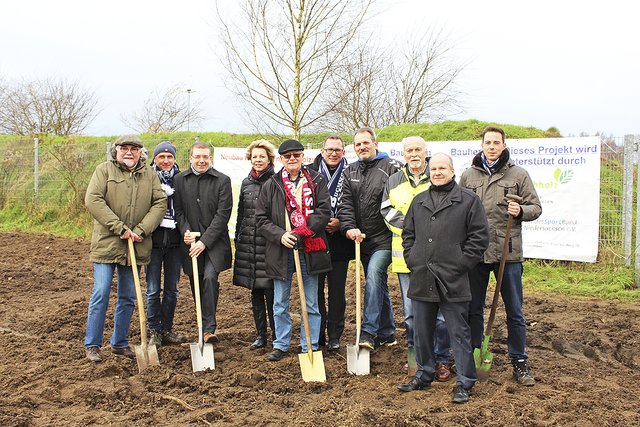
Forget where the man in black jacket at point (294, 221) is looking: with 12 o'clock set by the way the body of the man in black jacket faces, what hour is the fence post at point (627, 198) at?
The fence post is roughly at 8 o'clock from the man in black jacket.

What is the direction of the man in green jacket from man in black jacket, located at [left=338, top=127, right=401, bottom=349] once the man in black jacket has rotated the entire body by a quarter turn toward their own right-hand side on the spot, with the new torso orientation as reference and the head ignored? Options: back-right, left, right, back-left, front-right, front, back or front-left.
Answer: front-left

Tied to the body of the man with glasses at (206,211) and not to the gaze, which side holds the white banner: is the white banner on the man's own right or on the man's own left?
on the man's own left

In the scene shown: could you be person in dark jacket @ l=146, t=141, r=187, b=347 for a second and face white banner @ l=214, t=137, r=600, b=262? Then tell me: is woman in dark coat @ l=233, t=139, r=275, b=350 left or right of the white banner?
right

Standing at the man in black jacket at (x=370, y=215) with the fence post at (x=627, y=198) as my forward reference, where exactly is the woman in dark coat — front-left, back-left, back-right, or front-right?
back-left

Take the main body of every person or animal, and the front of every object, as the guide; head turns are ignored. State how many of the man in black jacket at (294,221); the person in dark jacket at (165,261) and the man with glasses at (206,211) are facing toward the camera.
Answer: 3

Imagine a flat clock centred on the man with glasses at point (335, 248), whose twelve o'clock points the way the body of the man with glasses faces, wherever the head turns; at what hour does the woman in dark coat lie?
The woman in dark coat is roughly at 3 o'clock from the man with glasses.

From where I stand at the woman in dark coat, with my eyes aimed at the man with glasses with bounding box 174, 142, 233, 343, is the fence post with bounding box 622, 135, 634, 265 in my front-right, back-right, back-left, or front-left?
back-right

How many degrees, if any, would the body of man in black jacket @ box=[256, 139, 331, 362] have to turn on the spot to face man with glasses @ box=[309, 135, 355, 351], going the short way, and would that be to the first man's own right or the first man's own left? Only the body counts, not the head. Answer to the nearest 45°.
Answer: approximately 135° to the first man's own left
